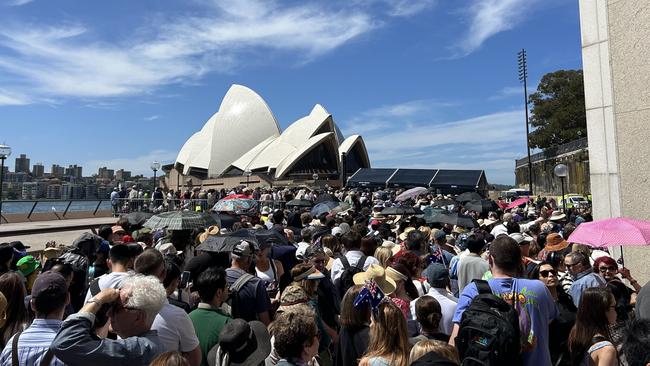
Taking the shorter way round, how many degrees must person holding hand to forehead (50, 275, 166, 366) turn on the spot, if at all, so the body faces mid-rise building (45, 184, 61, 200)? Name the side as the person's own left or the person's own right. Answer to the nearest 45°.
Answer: approximately 90° to the person's own right

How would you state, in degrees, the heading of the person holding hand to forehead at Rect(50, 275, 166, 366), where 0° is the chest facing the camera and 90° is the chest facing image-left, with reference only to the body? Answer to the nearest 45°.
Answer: approximately 90°

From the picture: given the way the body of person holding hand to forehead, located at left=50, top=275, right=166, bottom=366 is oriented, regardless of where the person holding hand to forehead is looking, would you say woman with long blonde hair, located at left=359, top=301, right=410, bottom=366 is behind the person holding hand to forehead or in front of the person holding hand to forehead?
behind

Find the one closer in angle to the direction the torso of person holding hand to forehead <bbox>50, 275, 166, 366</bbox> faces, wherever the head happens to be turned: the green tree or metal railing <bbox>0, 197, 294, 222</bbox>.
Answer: the metal railing

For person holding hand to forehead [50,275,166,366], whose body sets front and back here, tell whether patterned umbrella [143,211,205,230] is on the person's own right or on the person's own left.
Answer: on the person's own right

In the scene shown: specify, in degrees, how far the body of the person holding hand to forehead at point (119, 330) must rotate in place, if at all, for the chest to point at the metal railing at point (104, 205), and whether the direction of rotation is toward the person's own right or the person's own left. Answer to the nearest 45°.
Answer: approximately 90° to the person's own right

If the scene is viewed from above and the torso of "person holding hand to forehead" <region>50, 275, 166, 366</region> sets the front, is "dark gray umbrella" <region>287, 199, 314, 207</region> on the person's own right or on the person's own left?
on the person's own right
